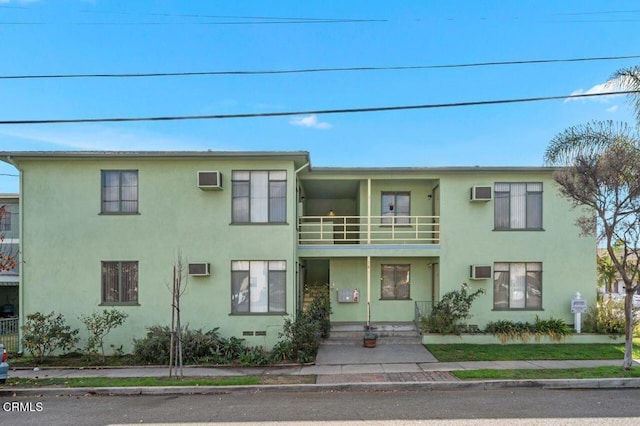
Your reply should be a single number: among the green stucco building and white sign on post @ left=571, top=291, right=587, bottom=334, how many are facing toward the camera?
2

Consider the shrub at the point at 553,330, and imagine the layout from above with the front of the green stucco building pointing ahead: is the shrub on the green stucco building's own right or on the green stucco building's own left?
on the green stucco building's own left

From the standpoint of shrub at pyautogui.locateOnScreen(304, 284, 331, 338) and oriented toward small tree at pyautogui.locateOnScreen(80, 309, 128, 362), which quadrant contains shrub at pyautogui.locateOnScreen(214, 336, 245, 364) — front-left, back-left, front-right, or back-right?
front-left

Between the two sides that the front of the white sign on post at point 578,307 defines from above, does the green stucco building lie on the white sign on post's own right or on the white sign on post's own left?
on the white sign on post's own right

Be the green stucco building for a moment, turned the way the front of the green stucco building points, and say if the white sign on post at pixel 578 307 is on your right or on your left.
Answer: on your left

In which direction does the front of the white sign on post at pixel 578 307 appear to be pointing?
toward the camera

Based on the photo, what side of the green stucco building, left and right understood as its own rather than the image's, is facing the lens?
front
